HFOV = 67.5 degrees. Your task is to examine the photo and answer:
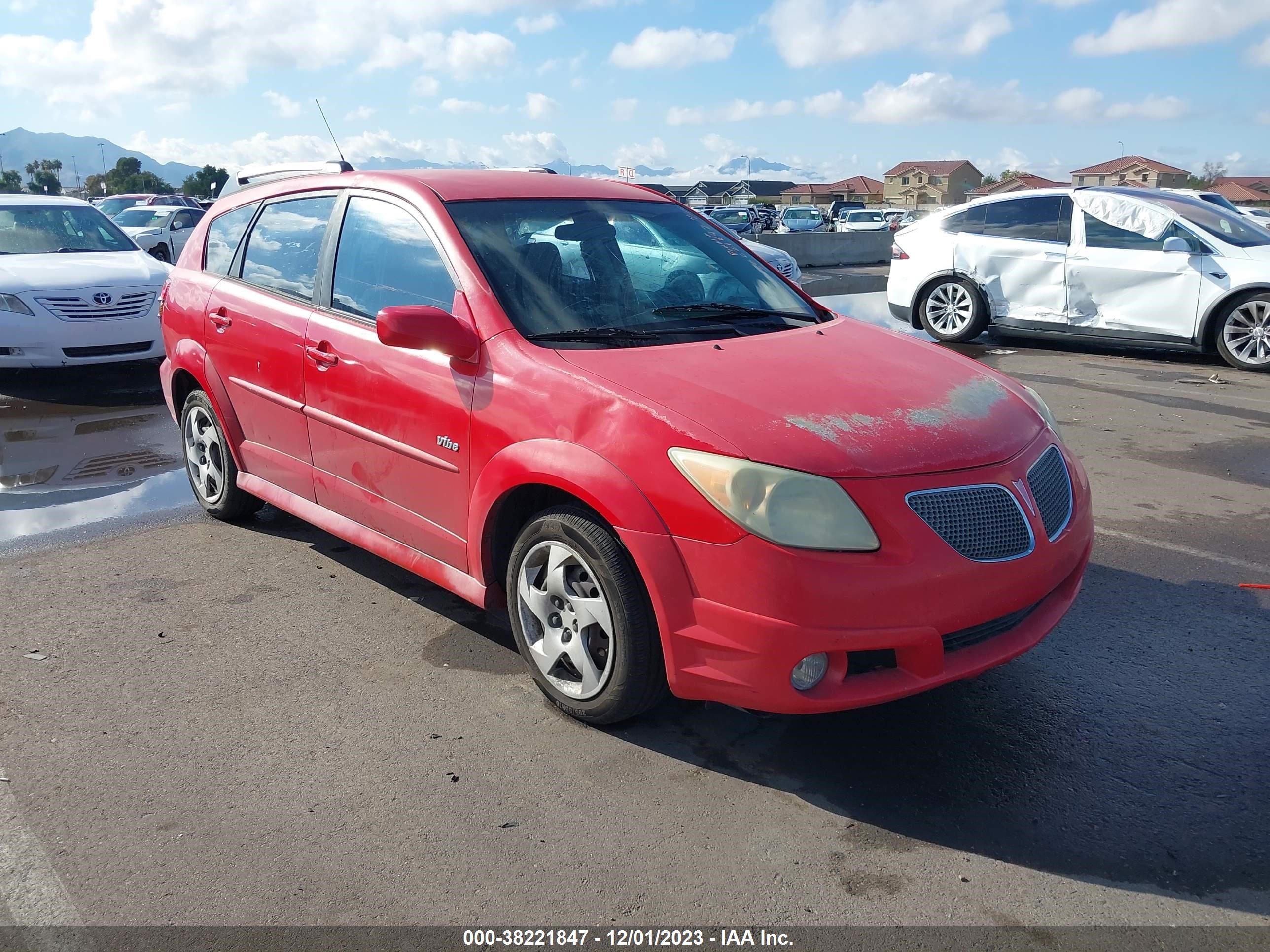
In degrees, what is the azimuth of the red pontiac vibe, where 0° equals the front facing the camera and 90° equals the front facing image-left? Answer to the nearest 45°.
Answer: approximately 315°

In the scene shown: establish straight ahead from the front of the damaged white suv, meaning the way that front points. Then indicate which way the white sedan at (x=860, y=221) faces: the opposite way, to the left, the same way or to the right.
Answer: to the right

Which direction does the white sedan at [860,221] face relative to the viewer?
toward the camera

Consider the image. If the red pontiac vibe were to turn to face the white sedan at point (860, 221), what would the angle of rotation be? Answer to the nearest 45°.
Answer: approximately 135° to its left

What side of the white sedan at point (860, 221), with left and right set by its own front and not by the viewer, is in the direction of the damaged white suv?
front

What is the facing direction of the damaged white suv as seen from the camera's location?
facing to the right of the viewer

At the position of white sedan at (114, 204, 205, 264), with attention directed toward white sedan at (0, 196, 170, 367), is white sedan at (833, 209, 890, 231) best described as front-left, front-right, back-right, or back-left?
back-left

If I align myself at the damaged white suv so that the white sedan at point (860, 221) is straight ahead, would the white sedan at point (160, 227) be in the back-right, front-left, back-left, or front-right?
front-left

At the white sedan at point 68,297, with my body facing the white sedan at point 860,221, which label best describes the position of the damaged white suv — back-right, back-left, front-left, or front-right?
front-right

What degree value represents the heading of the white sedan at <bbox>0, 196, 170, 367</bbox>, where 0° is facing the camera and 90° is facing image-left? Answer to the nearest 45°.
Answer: approximately 315°

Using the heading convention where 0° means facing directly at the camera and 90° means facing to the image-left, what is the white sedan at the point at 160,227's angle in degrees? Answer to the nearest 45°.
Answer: approximately 45°

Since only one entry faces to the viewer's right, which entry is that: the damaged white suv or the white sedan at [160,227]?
the damaged white suv

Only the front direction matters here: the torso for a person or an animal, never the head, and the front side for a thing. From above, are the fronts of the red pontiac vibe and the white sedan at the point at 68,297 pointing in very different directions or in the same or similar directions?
same or similar directions

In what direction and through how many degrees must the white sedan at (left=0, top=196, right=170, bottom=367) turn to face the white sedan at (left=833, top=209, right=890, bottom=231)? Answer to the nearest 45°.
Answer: approximately 90° to its left

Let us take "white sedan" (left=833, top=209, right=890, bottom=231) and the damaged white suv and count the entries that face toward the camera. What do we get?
1
